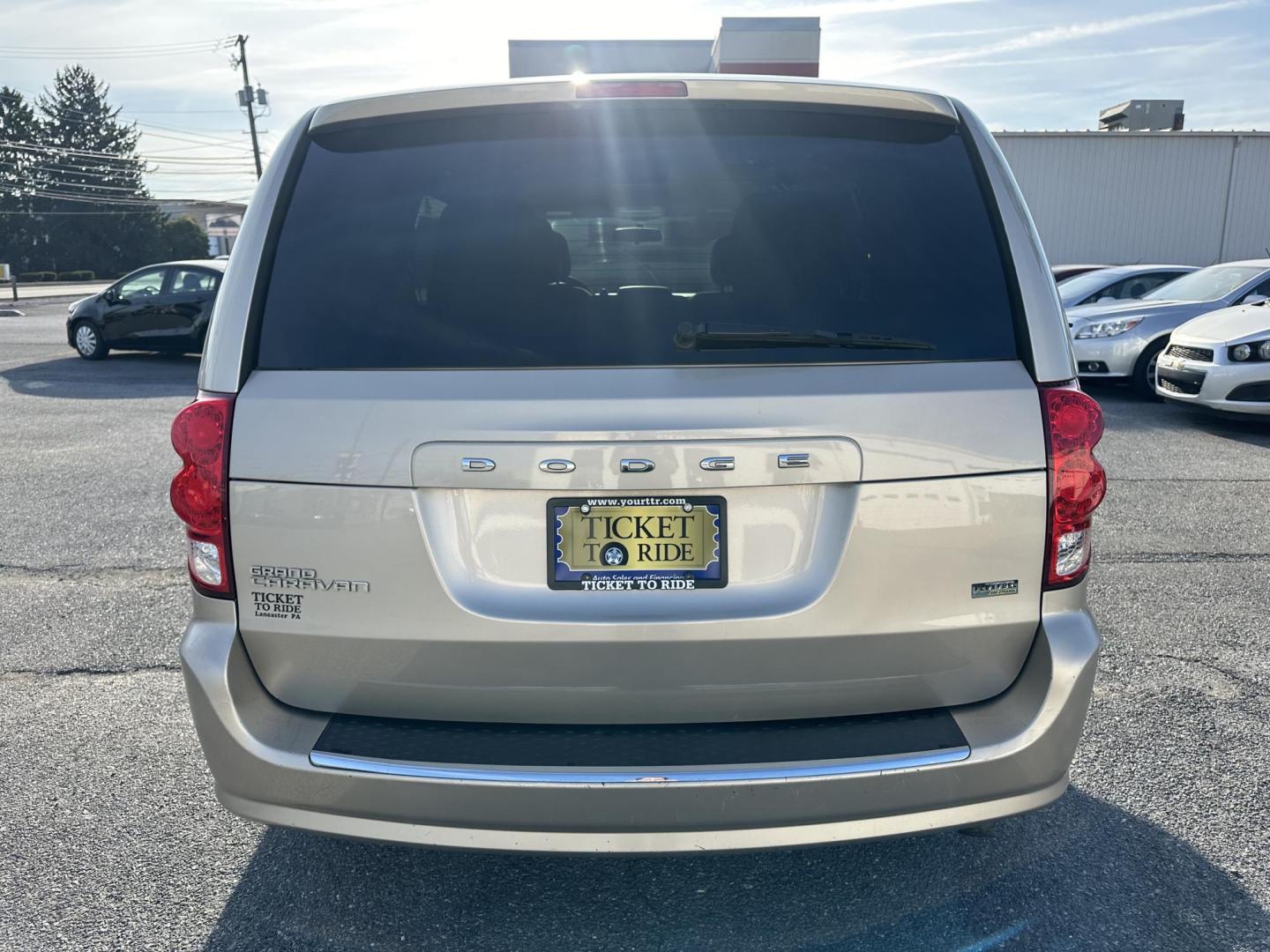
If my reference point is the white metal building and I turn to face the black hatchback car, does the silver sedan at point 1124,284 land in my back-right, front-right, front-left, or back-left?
front-left

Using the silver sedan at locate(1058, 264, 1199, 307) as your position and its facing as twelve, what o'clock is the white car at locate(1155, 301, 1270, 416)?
The white car is roughly at 10 o'clock from the silver sedan.

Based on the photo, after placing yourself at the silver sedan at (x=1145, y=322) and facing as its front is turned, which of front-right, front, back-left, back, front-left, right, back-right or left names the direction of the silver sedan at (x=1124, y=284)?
back-right

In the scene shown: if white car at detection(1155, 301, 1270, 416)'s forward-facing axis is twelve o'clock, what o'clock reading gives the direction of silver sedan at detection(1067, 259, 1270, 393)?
The silver sedan is roughly at 4 o'clock from the white car.

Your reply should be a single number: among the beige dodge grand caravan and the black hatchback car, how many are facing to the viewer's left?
1

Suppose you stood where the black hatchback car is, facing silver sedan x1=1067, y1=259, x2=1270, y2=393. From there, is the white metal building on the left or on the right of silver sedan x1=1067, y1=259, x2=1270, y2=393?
left

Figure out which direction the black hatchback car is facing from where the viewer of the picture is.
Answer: facing to the left of the viewer

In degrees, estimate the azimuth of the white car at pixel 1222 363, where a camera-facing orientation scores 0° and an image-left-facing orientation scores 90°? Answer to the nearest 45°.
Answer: approximately 45°

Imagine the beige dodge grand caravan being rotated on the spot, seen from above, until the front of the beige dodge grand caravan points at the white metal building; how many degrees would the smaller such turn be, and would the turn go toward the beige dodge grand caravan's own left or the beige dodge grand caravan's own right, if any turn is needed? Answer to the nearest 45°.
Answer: approximately 45° to the beige dodge grand caravan's own right

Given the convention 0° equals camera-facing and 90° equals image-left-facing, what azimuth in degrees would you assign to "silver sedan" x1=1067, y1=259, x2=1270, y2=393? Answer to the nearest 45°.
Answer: approximately 45°

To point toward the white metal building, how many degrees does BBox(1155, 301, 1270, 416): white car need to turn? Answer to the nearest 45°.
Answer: approximately 135° to its right

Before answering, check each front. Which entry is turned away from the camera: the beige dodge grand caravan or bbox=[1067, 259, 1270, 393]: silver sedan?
the beige dodge grand caravan

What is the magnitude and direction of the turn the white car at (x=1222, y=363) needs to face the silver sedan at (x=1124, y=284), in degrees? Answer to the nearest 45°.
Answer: approximately 135° to its right

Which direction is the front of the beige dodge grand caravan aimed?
away from the camera

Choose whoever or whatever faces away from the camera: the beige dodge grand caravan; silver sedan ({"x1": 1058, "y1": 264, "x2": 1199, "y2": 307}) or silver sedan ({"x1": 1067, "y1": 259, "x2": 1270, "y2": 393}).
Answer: the beige dodge grand caravan
